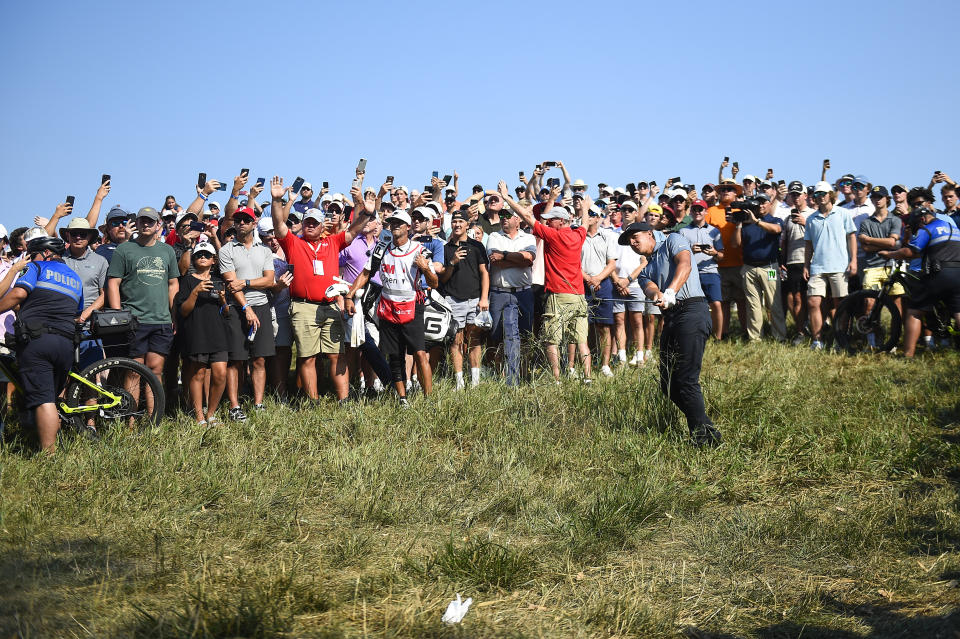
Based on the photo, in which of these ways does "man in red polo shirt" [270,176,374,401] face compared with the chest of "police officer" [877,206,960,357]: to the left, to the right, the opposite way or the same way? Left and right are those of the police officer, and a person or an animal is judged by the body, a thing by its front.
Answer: the opposite way

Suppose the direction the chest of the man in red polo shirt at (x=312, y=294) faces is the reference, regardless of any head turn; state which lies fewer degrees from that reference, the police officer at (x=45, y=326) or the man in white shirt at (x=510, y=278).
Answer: the police officer

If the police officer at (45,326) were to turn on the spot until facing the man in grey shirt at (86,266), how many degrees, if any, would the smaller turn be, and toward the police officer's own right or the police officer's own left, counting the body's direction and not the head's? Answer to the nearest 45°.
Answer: approximately 45° to the police officer's own right

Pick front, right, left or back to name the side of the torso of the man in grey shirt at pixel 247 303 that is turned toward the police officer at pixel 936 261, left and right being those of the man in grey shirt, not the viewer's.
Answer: left

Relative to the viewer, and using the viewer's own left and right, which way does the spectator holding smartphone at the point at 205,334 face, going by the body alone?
facing the viewer

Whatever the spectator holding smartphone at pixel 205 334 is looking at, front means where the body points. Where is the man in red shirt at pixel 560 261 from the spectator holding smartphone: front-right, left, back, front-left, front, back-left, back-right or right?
left

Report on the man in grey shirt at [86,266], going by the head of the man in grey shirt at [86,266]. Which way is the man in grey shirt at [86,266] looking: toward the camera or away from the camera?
toward the camera

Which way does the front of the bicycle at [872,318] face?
to the viewer's left

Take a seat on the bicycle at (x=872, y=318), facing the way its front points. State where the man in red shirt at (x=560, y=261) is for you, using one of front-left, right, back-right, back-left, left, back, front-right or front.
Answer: front-left

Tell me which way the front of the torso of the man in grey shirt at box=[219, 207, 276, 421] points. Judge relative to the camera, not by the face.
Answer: toward the camera

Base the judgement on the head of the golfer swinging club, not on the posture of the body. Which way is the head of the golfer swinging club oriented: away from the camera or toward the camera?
toward the camera
